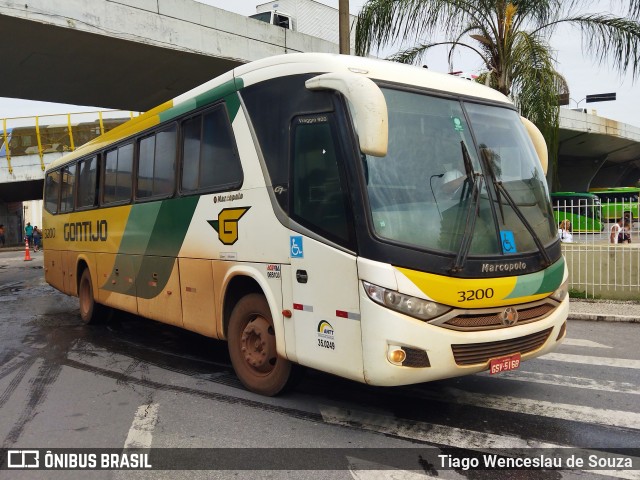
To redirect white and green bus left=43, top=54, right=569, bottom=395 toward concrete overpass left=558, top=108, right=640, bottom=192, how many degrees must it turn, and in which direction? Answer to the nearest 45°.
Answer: approximately 90° to its left

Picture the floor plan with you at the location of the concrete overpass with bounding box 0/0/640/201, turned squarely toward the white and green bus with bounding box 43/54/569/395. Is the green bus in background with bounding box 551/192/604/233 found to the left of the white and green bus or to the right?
left

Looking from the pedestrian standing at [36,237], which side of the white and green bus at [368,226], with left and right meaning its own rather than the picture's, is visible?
back

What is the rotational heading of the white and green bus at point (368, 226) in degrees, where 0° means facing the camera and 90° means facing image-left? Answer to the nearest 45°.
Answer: approximately 315°

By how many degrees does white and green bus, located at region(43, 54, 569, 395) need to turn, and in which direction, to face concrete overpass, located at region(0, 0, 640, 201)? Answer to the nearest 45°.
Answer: approximately 180°

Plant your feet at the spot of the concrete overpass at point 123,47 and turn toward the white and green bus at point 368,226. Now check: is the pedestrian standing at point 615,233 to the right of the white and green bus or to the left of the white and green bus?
left

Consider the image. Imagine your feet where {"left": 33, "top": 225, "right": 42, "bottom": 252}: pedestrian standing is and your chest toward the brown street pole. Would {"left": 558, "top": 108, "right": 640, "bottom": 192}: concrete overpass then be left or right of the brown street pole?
left

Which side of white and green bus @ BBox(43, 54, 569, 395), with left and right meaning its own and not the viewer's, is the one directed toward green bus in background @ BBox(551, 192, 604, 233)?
left

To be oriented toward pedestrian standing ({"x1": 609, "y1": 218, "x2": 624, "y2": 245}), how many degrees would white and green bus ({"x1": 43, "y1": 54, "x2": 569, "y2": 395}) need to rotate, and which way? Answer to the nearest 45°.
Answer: approximately 90° to its left

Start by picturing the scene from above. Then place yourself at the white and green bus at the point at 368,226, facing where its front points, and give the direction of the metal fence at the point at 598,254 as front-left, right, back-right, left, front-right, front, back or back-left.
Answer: left

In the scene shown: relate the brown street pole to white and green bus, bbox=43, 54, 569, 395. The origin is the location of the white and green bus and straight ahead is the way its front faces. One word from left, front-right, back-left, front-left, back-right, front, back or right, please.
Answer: back-left
